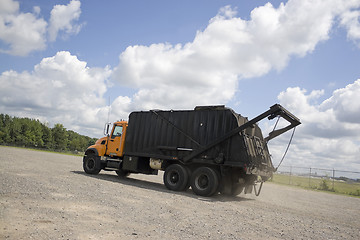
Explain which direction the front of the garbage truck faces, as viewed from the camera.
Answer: facing away from the viewer and to the left of the viewer
